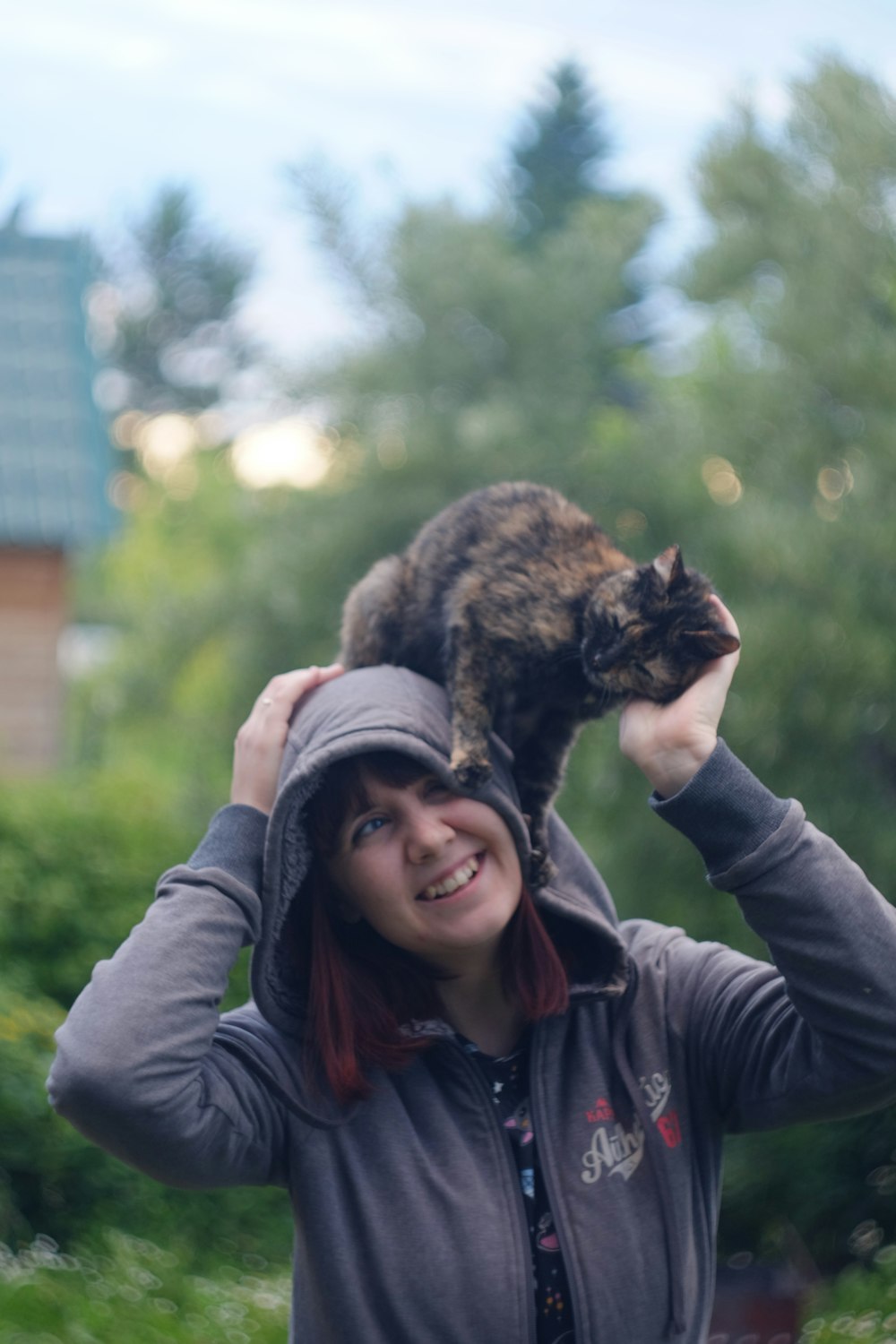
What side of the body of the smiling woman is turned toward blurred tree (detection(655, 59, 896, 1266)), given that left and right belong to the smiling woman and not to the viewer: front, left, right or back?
back

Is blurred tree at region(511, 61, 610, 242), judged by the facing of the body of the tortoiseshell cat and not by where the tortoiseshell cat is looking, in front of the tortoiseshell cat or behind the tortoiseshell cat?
behind

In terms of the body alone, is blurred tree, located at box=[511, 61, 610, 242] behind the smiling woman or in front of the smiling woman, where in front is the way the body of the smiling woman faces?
behind

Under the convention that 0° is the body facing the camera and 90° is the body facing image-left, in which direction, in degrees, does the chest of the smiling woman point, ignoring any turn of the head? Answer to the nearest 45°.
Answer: approximately 0°

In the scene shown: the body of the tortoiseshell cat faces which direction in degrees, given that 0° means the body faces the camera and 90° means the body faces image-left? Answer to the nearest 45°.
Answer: approximately 315°

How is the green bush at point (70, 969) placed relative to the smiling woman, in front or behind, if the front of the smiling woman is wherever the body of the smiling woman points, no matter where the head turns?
behind
